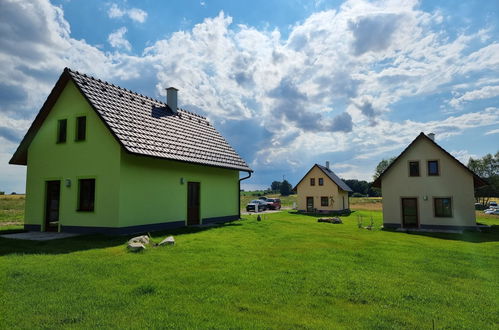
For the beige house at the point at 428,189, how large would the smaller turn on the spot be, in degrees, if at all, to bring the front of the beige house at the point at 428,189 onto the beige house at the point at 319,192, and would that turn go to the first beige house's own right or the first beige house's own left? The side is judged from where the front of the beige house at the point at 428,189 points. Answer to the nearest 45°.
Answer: approximately 135° to the first beige house's own right

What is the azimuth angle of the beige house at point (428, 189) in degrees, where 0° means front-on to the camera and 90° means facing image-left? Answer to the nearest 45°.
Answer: approximately 0°

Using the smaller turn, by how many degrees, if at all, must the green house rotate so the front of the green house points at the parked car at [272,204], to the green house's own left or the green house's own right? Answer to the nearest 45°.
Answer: approximately 180°

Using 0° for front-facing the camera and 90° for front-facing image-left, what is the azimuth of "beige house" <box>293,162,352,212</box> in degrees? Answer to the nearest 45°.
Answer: approximately 0°

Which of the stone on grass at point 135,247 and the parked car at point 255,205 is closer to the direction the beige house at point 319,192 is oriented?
the stone on grass

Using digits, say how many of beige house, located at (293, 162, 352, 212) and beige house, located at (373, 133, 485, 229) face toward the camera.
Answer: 2

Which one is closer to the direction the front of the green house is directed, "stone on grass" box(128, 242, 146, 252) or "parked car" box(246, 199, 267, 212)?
the stone on grass

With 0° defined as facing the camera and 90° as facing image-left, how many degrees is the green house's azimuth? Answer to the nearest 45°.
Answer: approximately 45°

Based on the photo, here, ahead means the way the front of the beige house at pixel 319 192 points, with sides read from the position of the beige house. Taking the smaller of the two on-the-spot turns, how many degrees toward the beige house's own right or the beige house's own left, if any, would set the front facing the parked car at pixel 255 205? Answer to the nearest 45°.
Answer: approximately 45° to the beige house's own right

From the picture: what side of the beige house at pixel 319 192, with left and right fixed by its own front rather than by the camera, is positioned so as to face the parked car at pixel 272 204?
right

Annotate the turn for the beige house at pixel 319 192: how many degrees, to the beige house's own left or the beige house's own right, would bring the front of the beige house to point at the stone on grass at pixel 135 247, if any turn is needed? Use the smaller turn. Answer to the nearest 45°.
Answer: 0° — it already faces it
